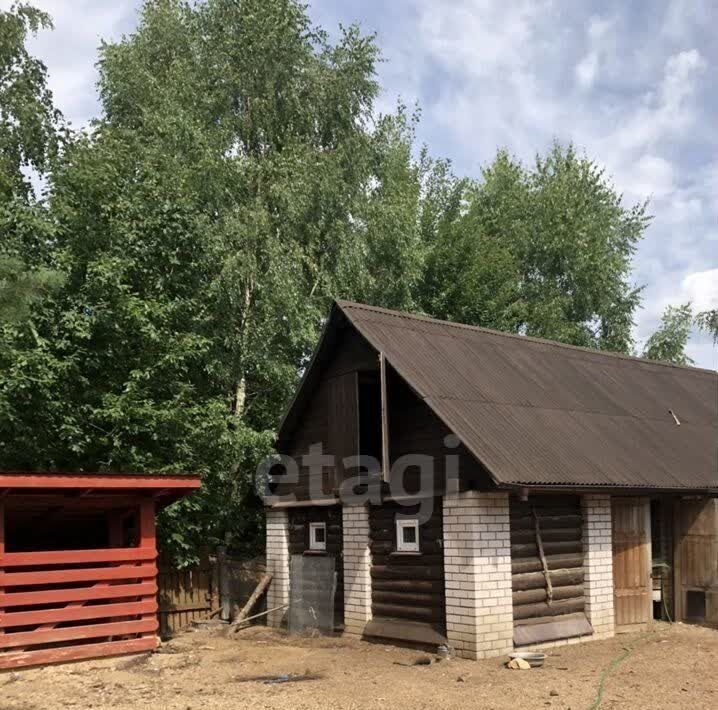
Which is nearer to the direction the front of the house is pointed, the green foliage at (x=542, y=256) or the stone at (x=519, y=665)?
the stone

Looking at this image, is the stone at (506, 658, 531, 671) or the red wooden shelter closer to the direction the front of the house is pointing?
the stone

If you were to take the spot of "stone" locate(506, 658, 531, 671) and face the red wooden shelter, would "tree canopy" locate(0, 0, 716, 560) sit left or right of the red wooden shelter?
right

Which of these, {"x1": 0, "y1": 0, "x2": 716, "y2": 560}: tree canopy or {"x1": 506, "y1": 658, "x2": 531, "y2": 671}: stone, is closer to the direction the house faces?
the stone

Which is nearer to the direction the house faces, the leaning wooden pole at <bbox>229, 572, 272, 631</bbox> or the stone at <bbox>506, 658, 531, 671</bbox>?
the stone

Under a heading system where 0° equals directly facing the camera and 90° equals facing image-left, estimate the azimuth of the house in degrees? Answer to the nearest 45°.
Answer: approximately 315°

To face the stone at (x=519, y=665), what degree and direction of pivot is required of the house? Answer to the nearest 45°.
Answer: approximately 45° to its right

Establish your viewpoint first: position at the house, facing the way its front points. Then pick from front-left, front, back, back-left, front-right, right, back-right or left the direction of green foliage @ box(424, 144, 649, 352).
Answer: back-left
